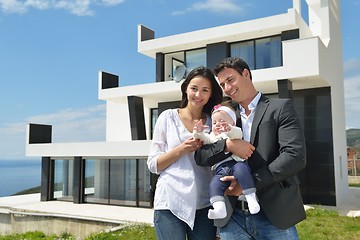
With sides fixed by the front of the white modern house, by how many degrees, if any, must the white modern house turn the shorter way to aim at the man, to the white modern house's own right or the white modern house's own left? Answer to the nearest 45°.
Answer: approximately 45° to the white modern house's own left

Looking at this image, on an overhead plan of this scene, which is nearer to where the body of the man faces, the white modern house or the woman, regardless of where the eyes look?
the woman

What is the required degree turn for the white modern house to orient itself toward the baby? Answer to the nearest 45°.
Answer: approximately 45° to its left

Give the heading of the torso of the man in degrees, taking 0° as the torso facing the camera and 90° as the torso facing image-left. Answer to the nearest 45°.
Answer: approximately 45°

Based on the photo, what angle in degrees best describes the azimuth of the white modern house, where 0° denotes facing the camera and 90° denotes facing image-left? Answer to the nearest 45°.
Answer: approximately 45°

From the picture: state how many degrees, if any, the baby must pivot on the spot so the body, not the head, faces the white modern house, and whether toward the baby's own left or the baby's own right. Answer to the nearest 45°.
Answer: approximately 180°
